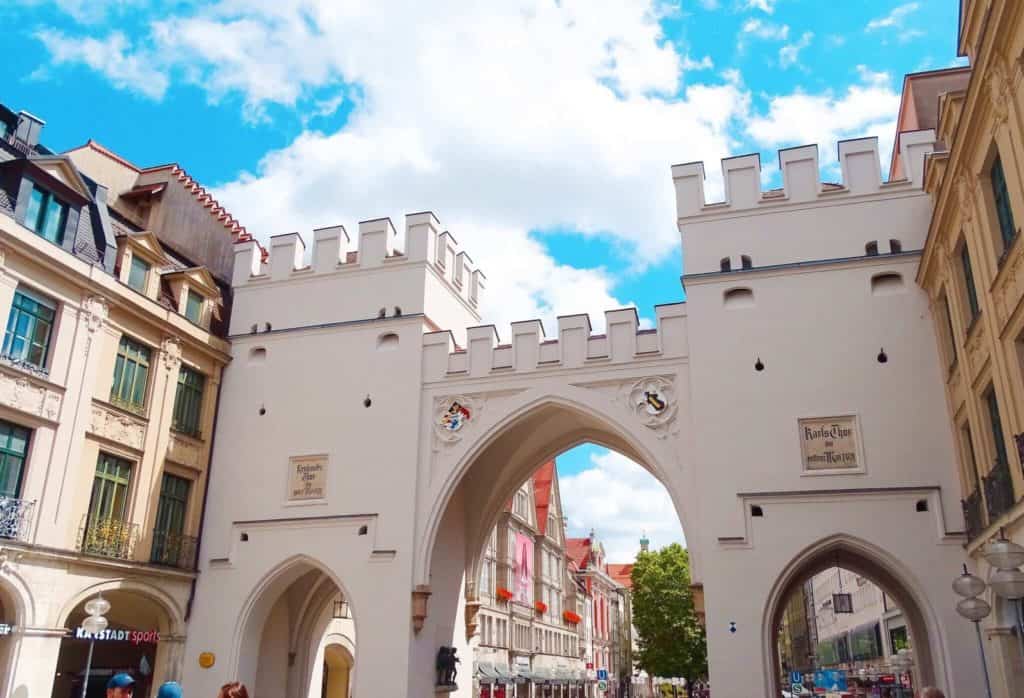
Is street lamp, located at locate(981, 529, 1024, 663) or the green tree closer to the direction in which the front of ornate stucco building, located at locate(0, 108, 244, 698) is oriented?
the street lamp

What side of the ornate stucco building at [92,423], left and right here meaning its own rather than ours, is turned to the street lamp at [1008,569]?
front

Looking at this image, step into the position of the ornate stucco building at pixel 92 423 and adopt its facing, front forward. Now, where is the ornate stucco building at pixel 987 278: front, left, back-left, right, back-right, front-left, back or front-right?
front

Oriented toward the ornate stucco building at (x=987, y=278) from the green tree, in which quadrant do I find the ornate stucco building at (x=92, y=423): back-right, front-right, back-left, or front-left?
front-right

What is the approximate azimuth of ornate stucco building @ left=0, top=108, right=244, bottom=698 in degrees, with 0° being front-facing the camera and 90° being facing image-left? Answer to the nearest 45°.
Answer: approximately 315°

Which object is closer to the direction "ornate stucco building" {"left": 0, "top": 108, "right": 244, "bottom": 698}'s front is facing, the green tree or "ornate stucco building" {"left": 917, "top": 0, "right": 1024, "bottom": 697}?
the ornate stucco building

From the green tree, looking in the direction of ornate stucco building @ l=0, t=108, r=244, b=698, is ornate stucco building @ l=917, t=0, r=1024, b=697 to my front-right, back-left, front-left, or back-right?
front-left

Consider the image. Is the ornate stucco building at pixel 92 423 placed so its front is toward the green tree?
no
